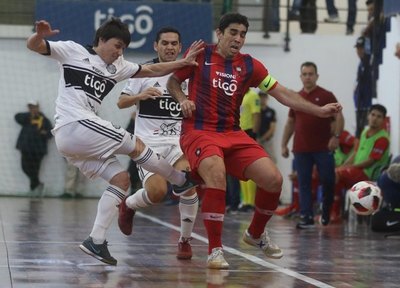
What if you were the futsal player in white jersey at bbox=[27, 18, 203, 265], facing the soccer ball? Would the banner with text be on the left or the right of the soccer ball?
left

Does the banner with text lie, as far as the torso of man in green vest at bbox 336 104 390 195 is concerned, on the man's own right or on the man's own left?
on the man's own right

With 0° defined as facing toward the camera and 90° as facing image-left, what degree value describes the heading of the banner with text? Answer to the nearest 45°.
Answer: approximately 0°

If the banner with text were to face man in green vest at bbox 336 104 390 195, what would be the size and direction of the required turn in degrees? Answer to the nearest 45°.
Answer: approximately 45° to its left

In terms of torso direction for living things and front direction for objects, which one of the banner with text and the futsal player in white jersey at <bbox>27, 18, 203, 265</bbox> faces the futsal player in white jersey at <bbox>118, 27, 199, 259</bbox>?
the banner with text

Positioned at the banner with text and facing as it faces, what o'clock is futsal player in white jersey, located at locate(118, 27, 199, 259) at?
The futsal player in white jersey is roughly at 12 o'clock from the banner with text.

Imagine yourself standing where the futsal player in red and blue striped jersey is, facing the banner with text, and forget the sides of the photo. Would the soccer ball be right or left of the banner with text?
right
